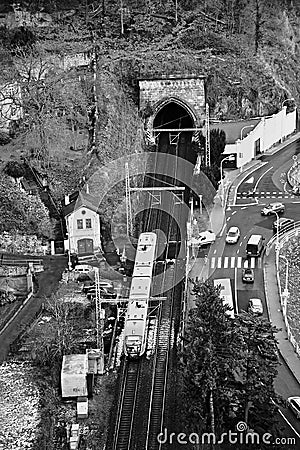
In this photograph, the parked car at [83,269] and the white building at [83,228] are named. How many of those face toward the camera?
1

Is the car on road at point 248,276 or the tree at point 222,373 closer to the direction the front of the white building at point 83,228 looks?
the tree

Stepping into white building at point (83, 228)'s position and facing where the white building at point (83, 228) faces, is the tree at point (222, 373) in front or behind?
in front

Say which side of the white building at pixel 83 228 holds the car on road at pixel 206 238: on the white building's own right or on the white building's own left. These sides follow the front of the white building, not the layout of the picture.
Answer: on the white building's own left

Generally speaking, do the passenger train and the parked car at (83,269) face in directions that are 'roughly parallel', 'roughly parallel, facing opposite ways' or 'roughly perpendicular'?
roughly perpendicular

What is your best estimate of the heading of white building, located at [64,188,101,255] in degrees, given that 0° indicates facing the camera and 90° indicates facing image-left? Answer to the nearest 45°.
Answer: approximately 0°
